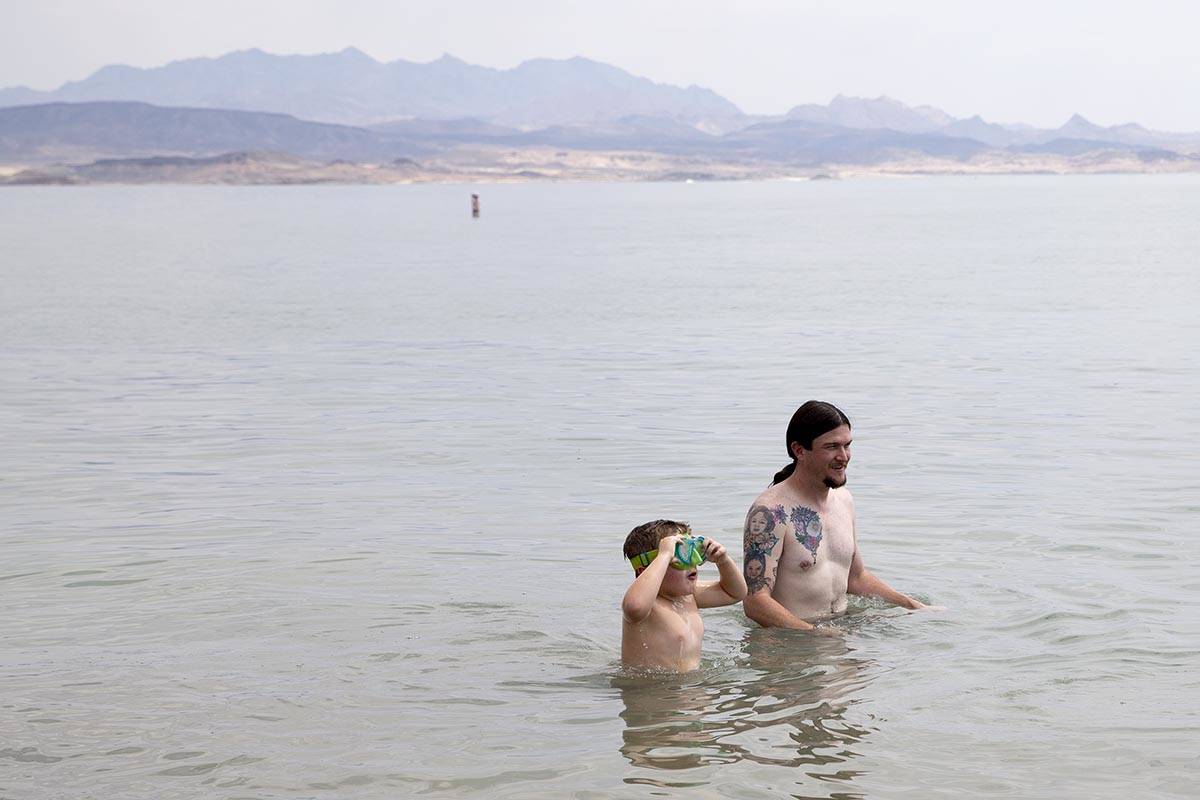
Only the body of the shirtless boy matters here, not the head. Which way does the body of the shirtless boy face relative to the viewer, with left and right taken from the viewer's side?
facing the viewer and to the right of the viewer

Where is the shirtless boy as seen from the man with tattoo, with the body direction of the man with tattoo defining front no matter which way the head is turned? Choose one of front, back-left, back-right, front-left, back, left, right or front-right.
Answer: right

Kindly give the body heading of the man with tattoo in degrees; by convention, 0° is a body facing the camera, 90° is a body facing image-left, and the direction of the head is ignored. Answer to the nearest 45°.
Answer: approximately 315°

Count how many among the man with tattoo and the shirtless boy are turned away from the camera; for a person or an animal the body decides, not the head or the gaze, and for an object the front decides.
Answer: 0

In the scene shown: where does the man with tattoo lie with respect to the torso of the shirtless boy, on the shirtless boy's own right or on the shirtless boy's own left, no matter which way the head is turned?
on the shirtless boy's own left
